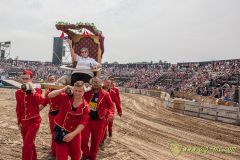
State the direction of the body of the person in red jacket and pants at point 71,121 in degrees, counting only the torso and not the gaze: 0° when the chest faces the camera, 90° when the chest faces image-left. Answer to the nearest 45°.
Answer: approximately 0°

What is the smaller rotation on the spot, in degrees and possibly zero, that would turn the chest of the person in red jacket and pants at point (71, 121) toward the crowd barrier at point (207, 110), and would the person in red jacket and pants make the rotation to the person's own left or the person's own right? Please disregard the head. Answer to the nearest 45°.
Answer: approximately 135° to the person's own left

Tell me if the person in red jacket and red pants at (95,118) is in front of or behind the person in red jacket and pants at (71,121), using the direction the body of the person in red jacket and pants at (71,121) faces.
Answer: behind

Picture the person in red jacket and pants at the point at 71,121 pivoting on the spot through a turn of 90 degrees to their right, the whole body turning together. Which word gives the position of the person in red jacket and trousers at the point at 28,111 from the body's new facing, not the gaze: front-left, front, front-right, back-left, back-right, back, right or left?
front-right
